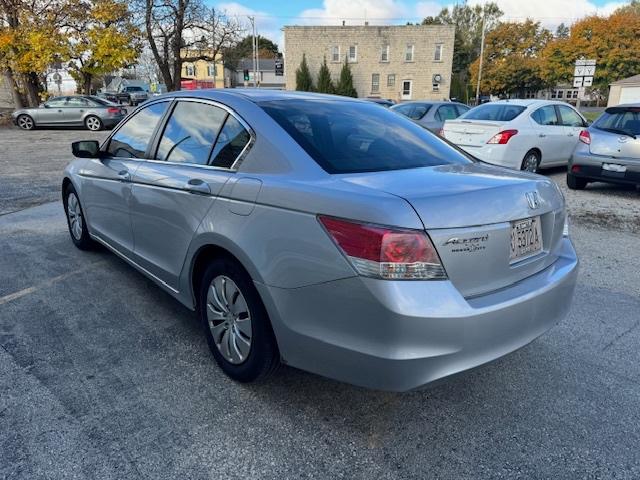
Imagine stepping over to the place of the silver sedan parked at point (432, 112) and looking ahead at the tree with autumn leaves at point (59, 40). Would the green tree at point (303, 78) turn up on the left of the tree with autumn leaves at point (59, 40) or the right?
right

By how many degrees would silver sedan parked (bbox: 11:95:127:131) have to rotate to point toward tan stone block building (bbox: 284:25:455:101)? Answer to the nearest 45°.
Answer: approximately 135° to its right

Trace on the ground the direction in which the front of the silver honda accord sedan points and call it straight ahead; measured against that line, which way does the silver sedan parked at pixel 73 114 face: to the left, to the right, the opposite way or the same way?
to the left

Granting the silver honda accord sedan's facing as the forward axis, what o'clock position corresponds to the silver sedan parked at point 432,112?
The silver sedan parked is roughly at 2 o'clock from the silver honda accord sedan.

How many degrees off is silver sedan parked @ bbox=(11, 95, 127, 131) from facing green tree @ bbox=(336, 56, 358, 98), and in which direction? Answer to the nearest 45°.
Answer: approximately 135° to its right

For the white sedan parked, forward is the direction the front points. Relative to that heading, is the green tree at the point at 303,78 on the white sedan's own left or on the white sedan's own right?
on the white sedan's own left

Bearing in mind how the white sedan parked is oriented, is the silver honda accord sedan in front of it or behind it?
behind

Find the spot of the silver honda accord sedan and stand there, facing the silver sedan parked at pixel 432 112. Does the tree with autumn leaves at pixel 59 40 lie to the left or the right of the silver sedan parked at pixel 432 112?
left

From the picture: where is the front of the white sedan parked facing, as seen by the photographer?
facing away from the viewer and to the right of the viewer

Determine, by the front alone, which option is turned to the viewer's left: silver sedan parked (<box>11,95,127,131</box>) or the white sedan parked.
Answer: the silver sedan parked

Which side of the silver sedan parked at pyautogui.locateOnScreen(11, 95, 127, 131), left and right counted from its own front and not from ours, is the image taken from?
left

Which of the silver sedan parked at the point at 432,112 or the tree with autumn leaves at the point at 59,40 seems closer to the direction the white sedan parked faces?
the silver sedan parked

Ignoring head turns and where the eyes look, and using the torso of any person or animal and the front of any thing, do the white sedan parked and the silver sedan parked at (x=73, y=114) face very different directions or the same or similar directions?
very different directions

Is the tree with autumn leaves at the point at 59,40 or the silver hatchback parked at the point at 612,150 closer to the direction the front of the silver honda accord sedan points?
the tree with autumn leaves

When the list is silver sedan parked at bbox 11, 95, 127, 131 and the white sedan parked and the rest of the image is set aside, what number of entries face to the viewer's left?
1

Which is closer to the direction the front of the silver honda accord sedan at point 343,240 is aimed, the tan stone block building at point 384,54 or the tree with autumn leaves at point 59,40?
the tree with autumn leaves

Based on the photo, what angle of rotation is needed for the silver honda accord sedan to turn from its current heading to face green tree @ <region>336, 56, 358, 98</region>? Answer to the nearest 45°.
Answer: approximately 45° to its right

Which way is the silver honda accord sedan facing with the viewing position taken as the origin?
facing away from the viewer and to the left of the viewer

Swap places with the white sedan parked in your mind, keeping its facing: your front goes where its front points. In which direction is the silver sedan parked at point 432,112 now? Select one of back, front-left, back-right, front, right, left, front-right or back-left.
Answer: left
